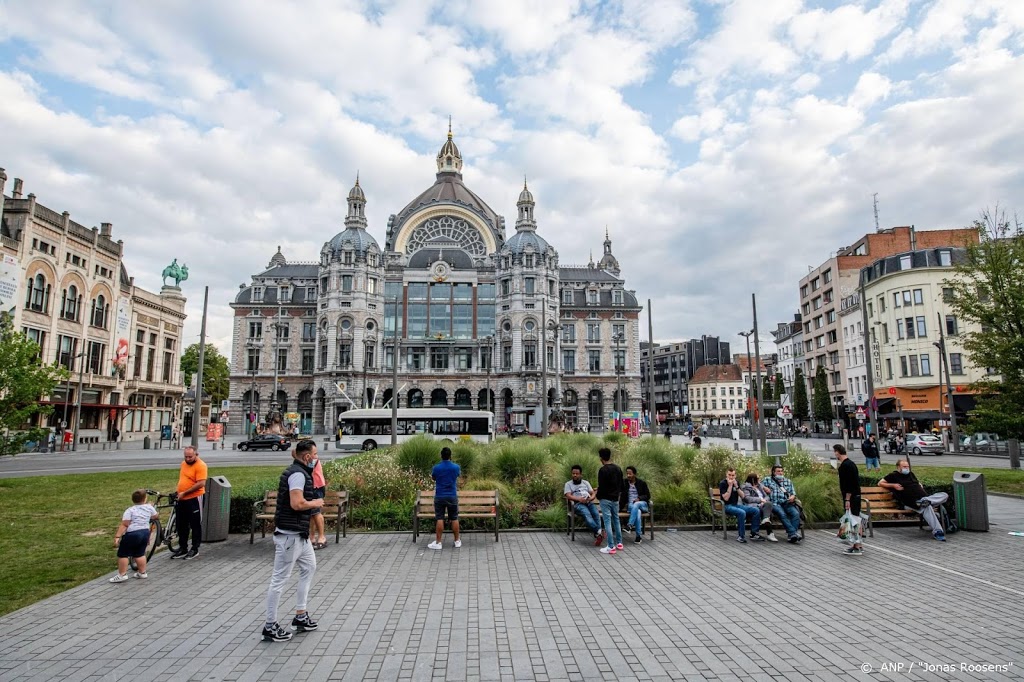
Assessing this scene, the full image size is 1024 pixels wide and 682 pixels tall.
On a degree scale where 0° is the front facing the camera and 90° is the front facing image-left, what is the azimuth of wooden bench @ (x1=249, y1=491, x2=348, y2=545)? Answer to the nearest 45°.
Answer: approximately 0°

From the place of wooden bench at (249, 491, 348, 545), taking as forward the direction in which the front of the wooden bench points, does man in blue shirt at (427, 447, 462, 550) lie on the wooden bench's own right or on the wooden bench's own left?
on the wooden bench's own left

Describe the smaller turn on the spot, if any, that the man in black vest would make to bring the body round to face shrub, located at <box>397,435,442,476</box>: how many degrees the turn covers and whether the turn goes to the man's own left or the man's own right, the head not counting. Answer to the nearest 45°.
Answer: approximately 90° to the man's own left

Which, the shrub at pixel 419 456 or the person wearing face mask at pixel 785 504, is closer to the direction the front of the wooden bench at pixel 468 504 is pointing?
the person wearing face mask

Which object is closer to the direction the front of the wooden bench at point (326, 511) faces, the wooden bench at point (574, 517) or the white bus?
the wooden bench

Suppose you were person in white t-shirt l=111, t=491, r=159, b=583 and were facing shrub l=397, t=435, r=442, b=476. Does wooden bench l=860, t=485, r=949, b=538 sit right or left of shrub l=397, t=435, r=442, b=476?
right

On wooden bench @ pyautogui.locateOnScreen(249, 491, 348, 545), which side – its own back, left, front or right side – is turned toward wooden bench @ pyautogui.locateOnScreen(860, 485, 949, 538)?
left

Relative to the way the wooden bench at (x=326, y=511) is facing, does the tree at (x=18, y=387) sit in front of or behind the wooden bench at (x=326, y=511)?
behind
